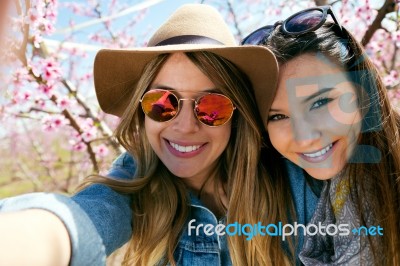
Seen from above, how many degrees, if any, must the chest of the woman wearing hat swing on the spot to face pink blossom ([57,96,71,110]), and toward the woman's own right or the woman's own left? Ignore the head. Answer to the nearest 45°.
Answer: approximately 135° to the woman's own right

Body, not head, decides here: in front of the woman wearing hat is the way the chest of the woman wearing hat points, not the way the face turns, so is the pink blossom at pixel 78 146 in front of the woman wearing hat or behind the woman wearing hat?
behind

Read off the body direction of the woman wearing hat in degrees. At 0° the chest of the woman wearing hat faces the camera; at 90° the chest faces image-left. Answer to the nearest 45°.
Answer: approximately 0°

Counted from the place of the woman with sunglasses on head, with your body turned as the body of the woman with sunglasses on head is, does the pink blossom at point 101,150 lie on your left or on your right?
on your right

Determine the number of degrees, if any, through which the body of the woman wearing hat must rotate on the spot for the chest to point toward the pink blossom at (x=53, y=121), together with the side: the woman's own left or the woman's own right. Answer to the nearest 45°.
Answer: approximately 135° to the woman's own right

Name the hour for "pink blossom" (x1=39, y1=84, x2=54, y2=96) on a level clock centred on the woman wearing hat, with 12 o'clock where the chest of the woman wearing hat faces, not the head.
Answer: The pink blossom is roughly at 5 o'clock from the woman wearing hat.
